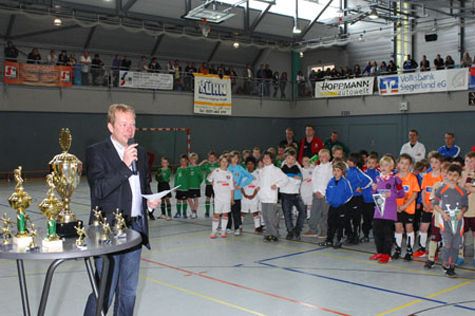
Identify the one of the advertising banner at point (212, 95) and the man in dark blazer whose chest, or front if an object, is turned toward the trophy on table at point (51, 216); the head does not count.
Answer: the advertising banner

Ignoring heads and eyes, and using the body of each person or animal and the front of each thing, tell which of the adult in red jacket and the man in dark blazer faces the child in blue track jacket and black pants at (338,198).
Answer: the adult in red jacket

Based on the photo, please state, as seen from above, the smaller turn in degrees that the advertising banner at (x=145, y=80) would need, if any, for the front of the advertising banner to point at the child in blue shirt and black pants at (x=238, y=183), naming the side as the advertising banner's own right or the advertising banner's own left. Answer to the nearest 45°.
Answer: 0° — it already faces them

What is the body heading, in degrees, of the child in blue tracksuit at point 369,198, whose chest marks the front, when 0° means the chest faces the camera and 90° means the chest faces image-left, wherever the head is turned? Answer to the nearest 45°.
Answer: approximately 45°

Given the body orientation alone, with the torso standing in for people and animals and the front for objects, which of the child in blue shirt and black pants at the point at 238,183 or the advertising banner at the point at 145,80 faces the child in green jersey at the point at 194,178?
the advertising banner

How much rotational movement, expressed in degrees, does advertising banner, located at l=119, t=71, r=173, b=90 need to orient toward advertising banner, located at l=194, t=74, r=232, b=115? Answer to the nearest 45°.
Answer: approximately 135° to its left

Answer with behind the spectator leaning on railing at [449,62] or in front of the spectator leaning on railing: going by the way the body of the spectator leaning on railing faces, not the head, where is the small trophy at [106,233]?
in front

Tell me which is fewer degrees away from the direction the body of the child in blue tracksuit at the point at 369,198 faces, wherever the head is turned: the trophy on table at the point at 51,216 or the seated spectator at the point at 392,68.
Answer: the trophy on table

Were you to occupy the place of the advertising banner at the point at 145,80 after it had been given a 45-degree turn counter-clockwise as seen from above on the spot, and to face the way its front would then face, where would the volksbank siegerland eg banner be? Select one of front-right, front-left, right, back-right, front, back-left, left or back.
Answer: front-left

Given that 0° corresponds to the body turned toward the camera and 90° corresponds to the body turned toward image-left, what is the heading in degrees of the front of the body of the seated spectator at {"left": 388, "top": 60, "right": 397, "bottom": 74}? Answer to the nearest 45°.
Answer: approximately 45°

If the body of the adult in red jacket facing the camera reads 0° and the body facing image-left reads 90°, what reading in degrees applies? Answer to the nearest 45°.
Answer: approximately 0°

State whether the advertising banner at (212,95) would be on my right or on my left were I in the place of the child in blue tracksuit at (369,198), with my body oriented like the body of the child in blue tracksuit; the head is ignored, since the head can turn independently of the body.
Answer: on my right
